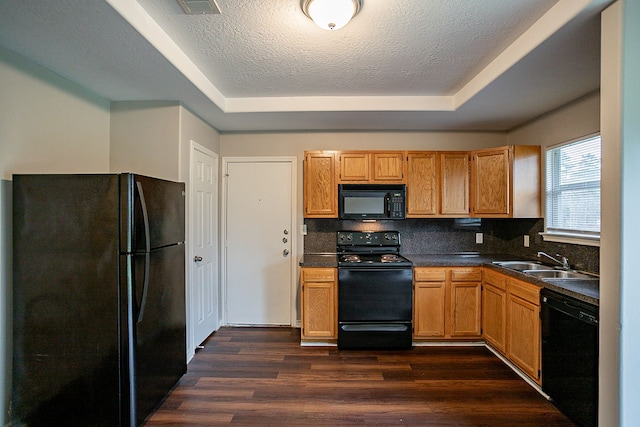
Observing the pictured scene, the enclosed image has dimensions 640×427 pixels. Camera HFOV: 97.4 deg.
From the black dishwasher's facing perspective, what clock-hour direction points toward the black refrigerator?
The black refrigerator is roughly at 12 o'clock from the black dishwasher.

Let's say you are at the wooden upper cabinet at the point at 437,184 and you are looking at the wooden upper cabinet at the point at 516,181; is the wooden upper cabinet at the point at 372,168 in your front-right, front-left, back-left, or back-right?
back-right

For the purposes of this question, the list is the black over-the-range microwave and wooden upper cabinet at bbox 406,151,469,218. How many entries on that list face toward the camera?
2

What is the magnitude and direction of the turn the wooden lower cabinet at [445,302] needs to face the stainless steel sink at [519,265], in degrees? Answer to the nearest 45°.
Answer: approximately 90° to its left

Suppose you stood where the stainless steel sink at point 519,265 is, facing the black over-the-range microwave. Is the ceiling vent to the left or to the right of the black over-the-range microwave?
left

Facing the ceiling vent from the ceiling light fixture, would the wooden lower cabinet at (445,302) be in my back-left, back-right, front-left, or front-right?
back-right

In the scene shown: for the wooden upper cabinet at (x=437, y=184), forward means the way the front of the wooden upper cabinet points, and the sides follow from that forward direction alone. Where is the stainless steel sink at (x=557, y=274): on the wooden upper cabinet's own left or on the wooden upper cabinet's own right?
on the wooden upper cabinet's own left

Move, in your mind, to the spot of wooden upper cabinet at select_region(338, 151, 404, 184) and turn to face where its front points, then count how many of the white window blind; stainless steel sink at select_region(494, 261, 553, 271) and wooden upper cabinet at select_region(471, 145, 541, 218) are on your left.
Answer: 3
